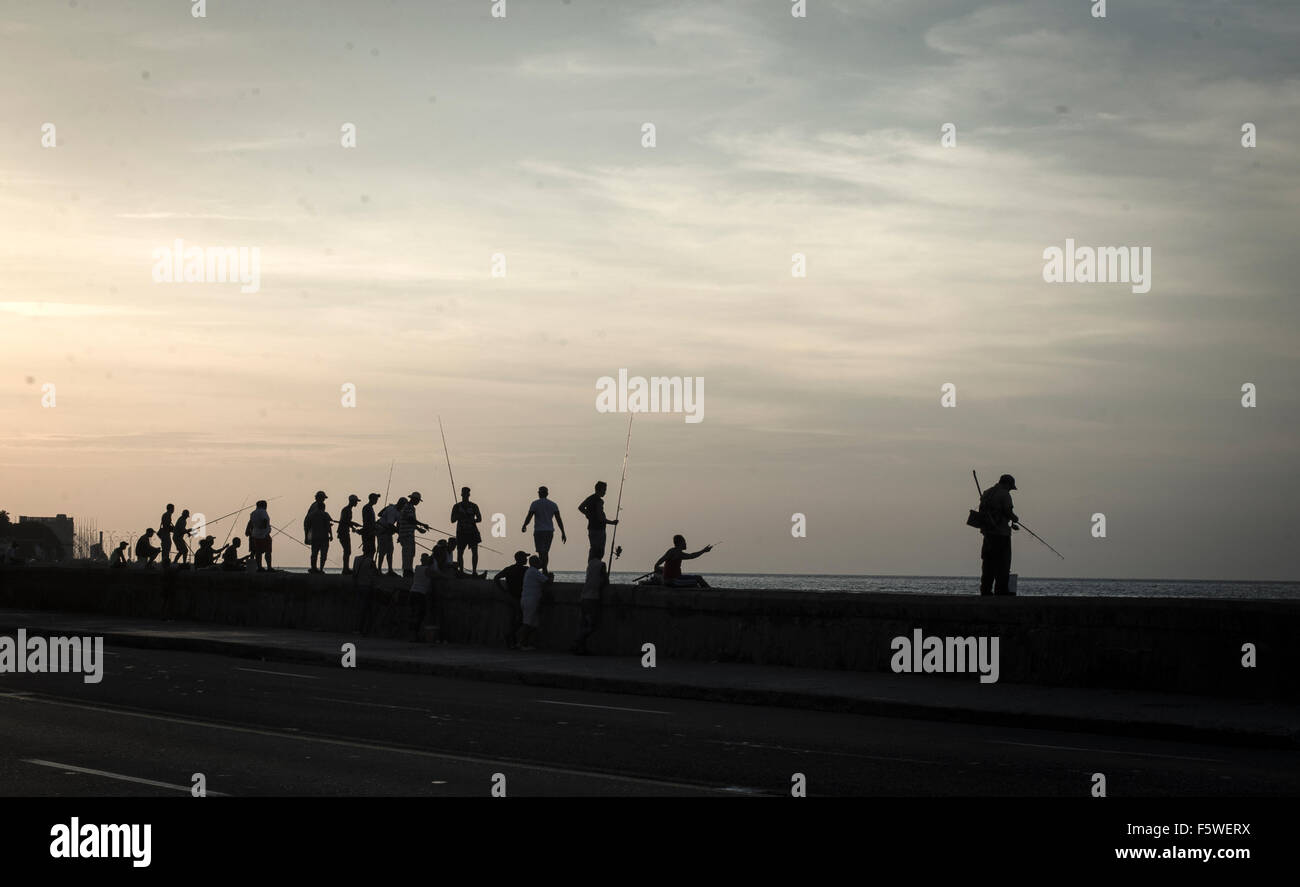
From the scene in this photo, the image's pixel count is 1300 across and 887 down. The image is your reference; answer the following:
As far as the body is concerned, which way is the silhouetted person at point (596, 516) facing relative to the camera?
to the viewer's right

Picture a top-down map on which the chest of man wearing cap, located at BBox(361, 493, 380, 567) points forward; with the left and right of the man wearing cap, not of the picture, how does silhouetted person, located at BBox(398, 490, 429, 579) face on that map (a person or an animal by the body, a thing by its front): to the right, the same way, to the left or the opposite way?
the same way

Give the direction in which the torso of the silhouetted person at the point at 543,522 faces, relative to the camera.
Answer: away from the camera

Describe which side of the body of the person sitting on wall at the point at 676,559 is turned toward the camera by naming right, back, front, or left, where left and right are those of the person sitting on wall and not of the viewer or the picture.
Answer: right

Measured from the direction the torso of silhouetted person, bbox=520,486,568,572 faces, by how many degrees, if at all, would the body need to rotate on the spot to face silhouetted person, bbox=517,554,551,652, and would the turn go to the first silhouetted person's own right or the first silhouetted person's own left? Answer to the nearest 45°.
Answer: approximately 180°
